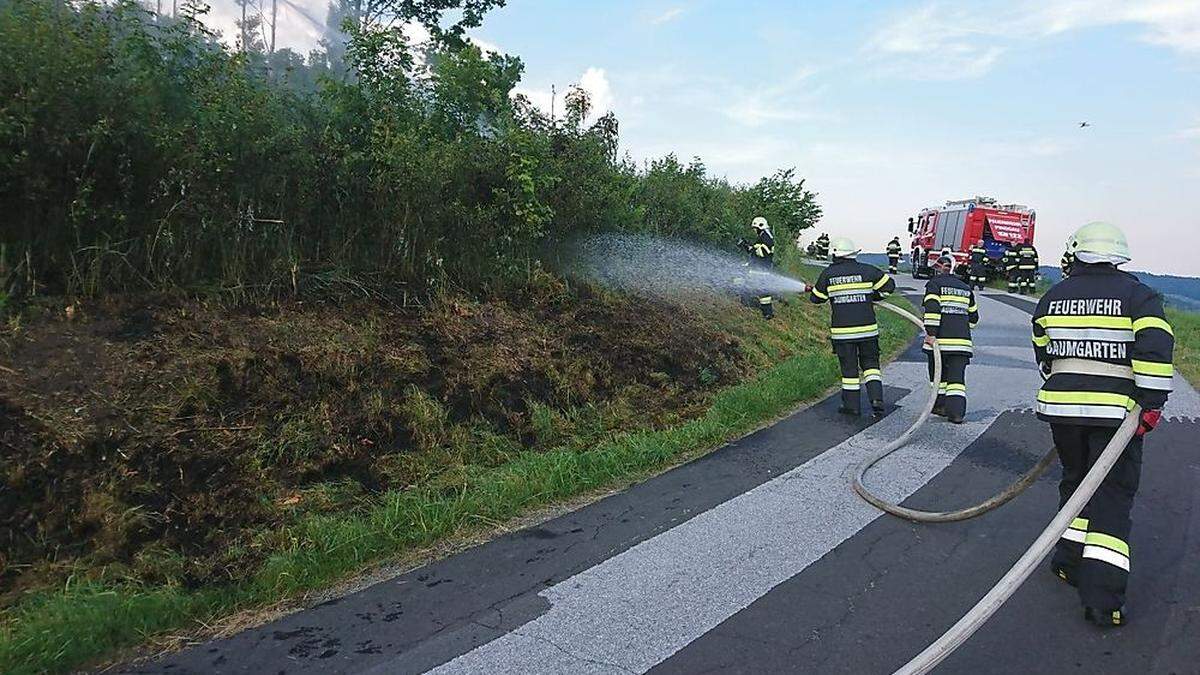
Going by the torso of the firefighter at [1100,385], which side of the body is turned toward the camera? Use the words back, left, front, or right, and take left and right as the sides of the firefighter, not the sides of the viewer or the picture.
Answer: back

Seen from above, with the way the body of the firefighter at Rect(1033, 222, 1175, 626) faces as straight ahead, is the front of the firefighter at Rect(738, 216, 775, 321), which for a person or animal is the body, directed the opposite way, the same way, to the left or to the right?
to the left

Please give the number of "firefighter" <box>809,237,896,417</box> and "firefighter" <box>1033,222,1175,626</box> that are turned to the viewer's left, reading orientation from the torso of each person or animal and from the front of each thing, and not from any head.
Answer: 0

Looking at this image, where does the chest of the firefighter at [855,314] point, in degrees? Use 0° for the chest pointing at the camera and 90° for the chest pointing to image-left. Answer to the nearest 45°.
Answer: approximately 180°

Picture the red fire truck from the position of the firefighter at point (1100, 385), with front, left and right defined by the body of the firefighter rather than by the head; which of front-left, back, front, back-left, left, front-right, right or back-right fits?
front

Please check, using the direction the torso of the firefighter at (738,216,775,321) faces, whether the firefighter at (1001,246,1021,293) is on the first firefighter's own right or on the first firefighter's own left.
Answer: on the first firefighter's own right

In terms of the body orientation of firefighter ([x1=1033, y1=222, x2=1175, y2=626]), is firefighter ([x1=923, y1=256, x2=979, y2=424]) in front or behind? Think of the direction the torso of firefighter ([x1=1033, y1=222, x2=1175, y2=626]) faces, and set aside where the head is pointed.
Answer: in front

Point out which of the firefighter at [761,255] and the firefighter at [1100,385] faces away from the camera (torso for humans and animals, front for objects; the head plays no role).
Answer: the firefighter at [1100,385]

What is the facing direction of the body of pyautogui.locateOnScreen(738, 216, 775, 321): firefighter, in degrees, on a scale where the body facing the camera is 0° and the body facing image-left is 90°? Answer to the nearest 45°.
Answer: approximately 90°

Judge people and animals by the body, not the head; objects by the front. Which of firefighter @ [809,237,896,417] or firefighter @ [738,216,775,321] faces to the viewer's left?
firefighter @ [738,216,775,321]

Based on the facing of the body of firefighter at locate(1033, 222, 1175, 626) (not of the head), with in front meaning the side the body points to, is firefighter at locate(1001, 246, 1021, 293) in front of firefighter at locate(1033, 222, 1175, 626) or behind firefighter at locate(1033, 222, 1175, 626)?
in front

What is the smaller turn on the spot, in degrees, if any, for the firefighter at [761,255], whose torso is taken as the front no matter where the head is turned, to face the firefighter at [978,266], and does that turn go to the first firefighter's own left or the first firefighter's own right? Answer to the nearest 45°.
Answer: approximately 135° to the first firefighter's own right
